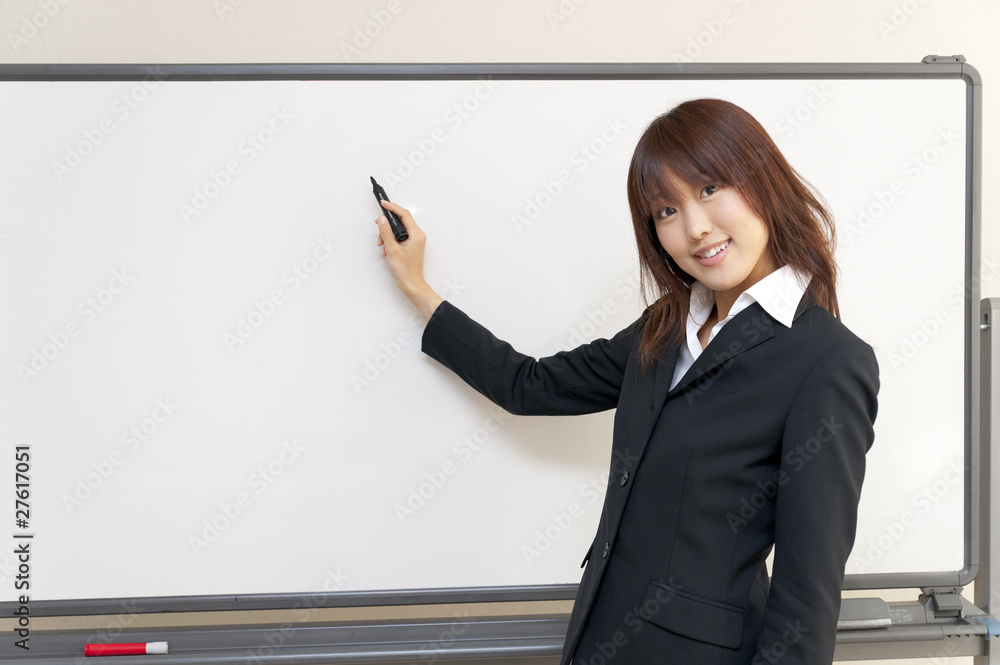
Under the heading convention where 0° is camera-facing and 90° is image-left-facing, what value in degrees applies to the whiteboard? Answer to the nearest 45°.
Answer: approximately 0°

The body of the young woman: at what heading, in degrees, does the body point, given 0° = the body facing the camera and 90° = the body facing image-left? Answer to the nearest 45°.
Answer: approximately 45°

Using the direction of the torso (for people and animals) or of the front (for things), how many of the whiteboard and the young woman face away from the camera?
0

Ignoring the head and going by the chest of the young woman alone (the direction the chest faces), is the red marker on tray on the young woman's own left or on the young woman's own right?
on the young woman's own right
